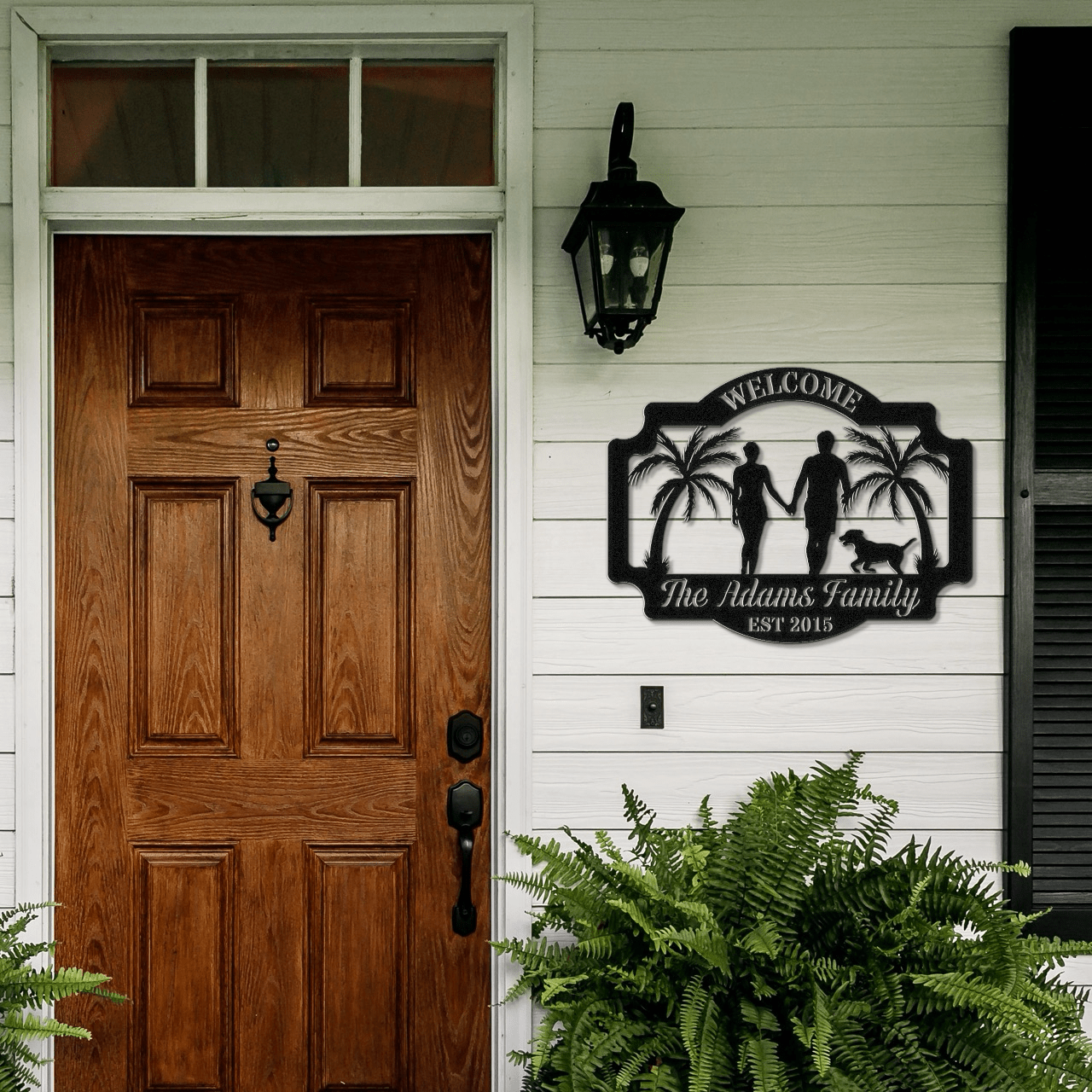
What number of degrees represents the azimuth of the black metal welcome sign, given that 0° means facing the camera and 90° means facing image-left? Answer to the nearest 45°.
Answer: approximately 0°

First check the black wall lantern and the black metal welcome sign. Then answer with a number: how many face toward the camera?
2

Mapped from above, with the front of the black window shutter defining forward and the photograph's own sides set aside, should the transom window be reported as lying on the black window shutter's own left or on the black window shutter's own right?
on the black window shutter's own right

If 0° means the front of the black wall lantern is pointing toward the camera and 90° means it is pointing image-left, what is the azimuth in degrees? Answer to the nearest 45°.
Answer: approximately 0°

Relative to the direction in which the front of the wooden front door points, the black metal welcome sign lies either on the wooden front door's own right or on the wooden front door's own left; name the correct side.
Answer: on the wooden front door's own left

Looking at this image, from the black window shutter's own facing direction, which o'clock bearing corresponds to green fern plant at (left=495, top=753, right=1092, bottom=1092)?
The green fern plant is roughly at 1 o'clock from the black window shutter.
